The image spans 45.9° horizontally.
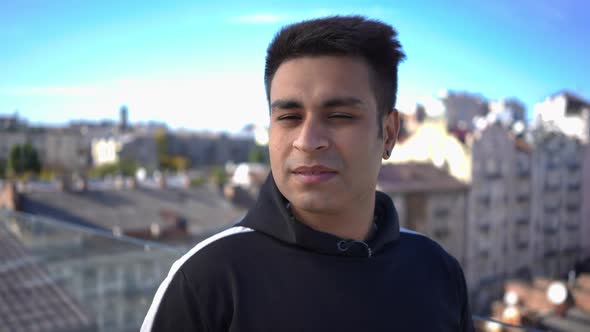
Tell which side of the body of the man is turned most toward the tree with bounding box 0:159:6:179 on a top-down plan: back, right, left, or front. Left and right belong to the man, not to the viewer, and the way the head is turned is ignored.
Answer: back

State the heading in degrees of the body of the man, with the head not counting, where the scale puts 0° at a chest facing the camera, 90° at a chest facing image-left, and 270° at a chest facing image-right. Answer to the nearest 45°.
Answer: approximately 315°

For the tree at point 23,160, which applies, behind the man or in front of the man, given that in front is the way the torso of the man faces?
behind
